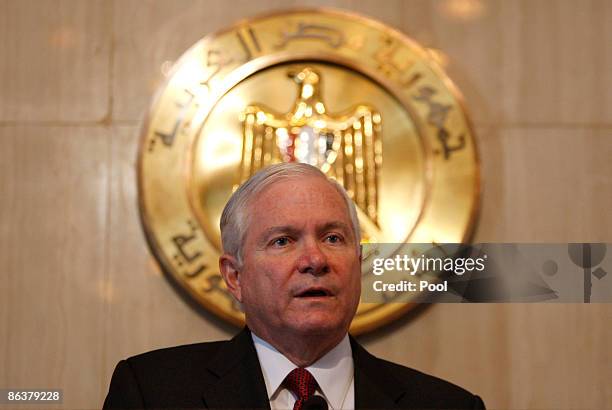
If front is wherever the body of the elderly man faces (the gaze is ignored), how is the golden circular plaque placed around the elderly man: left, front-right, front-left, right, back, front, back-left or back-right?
back

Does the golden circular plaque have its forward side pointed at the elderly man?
yes

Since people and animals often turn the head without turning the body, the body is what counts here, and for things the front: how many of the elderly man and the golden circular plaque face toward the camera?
2

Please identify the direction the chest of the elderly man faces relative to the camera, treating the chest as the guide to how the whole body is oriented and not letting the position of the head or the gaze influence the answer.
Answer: toward the camera

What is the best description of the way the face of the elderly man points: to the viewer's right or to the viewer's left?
to the viewer's right

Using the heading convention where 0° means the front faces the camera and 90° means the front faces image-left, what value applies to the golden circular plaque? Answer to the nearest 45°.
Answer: approximately 0°
